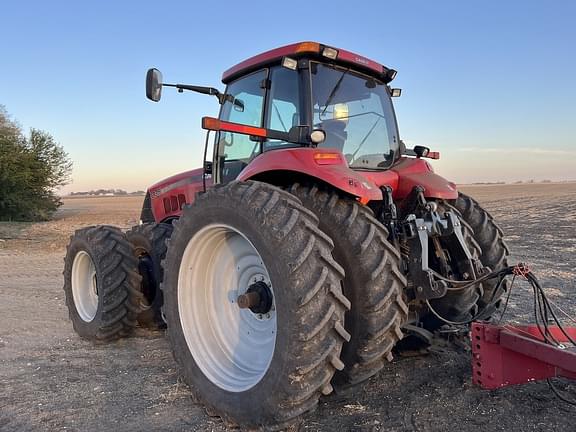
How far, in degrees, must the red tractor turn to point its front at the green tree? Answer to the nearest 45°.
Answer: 0° — it already faces it

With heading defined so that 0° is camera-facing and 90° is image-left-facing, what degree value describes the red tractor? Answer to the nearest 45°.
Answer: approximately 135°
